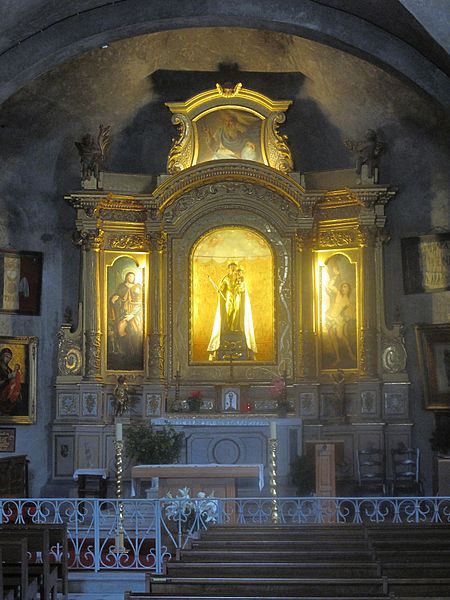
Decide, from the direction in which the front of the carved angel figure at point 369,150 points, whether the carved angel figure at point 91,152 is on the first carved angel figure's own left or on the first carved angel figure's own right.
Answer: on the first carved angel figure's own right

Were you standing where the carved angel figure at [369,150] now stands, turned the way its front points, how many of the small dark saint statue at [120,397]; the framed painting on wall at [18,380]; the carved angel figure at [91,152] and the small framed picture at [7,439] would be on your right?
4

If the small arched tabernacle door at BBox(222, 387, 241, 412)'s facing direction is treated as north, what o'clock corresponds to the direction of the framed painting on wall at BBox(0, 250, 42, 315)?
The framed painting on wall is roughly at 3 o'clock from the small arched tabernacle door.

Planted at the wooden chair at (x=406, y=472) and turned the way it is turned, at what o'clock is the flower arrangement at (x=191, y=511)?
The flower arrangement is roughly at 1 o'clock from the wooden chair.

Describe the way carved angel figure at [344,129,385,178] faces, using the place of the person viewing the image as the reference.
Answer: facing the viewer

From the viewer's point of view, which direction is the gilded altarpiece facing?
toward the camera

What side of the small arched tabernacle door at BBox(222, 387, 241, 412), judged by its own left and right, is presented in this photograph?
front

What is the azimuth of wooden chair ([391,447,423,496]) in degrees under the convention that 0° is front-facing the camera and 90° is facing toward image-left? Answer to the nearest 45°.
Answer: approximately 0°

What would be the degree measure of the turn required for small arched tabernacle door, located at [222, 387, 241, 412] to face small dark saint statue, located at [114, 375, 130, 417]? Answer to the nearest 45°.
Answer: approximately 90° to its right

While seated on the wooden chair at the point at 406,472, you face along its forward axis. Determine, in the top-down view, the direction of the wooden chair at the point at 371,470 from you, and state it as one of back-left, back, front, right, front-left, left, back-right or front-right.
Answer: right

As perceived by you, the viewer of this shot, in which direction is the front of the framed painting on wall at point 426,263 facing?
facing the viewer and to the left of the viewer
